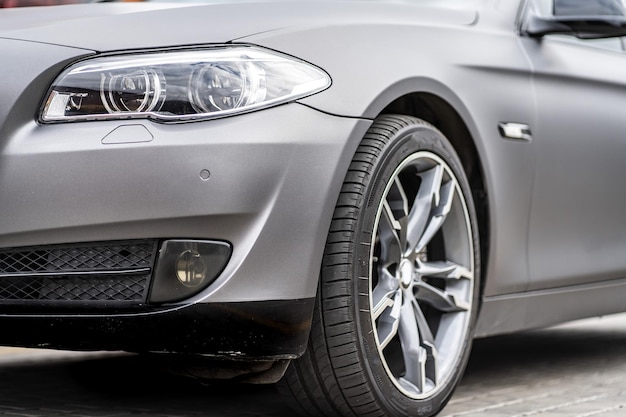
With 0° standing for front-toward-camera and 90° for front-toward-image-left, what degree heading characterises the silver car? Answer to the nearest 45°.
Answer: approximately 45°
